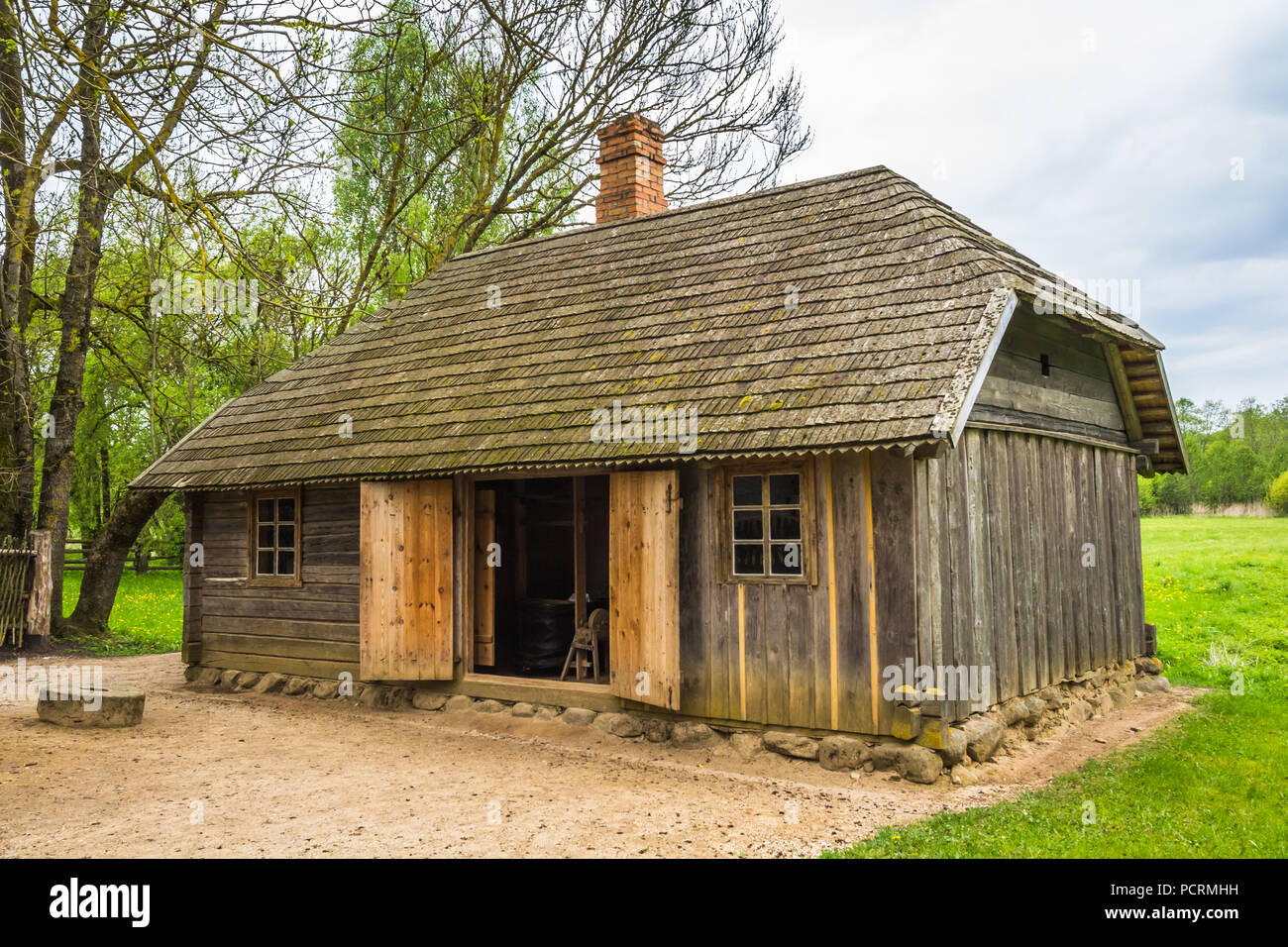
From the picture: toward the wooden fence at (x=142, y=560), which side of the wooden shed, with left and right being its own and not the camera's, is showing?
right

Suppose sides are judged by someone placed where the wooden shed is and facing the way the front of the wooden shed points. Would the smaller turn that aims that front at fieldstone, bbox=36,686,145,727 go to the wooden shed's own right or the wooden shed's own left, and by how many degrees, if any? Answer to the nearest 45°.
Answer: approximately 45° to the wooden shed's own right

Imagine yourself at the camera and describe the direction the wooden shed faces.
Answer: facing the viewer and to the left of the viewer

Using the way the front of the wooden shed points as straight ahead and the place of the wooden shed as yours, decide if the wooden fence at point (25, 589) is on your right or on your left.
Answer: on your right

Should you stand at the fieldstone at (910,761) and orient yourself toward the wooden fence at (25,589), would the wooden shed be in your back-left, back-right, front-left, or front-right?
front-right

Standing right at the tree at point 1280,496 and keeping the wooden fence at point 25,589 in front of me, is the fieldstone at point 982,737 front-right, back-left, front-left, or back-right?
front-left

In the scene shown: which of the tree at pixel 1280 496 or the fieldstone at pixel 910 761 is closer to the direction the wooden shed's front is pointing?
the fieldstone

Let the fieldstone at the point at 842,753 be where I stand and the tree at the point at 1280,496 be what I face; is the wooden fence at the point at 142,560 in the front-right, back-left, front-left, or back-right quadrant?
front-left

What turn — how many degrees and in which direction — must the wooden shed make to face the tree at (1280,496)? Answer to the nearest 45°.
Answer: approximately 180°
